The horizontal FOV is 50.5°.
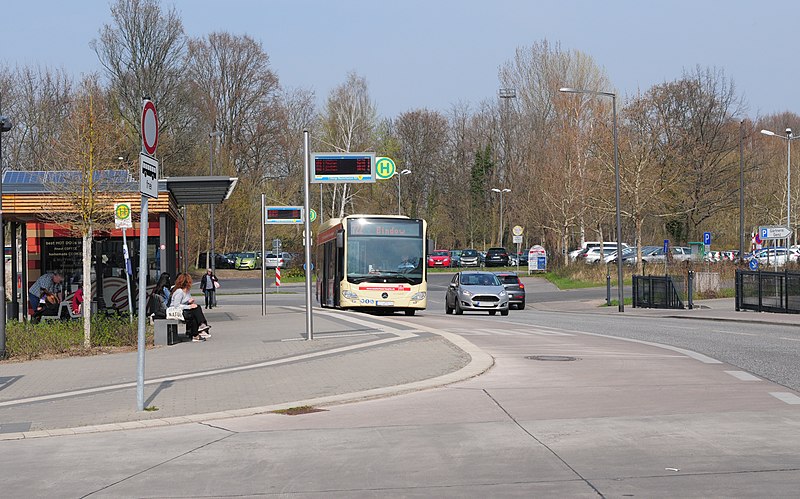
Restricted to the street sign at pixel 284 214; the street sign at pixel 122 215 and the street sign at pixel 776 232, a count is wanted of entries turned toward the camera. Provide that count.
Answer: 3

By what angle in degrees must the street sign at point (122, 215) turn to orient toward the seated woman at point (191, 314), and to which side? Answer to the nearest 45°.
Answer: approximately 45° to its left

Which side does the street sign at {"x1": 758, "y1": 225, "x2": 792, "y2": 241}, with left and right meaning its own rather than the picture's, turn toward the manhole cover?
front

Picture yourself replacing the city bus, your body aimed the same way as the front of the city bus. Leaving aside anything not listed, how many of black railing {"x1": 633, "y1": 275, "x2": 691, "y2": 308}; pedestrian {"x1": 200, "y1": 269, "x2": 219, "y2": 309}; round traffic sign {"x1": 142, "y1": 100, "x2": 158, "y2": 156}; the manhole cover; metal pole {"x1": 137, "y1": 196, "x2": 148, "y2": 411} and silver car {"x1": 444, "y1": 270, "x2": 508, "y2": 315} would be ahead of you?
3

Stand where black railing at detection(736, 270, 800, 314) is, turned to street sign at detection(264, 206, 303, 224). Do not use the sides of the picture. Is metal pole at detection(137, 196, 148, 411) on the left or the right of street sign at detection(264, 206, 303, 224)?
left

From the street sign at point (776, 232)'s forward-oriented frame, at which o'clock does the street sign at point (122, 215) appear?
the street sign at point (122, 215) is roughly at 1 o'clock from the street sign at point (776, 232).

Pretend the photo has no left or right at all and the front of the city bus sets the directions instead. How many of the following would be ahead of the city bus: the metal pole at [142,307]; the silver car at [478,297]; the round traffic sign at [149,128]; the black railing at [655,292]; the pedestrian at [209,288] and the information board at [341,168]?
3

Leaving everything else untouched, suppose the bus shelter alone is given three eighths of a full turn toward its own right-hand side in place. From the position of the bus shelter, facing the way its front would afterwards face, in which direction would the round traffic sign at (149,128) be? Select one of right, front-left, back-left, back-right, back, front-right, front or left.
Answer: left

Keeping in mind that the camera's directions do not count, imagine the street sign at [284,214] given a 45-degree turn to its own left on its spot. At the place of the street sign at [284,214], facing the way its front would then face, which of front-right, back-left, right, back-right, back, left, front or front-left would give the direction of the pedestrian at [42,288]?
right

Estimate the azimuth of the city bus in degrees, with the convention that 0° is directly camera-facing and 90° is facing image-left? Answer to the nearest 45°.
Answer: approximately 0°
